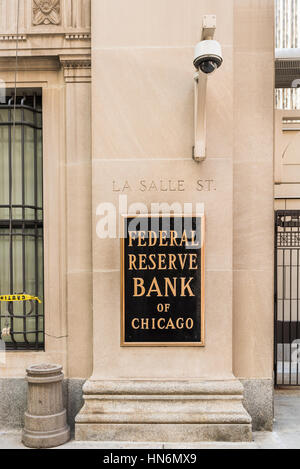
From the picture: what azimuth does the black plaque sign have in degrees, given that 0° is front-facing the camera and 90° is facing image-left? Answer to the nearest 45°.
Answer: approximately 0°

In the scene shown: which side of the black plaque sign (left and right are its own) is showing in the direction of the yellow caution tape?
right
